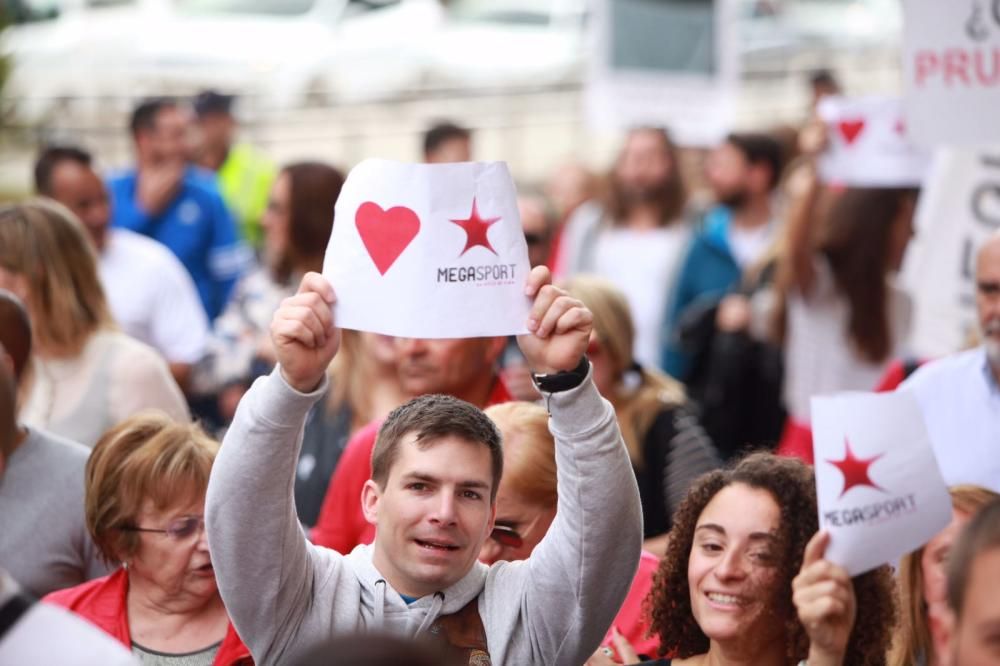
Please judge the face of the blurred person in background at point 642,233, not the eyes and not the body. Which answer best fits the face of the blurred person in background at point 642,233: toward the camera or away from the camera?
toward the camera

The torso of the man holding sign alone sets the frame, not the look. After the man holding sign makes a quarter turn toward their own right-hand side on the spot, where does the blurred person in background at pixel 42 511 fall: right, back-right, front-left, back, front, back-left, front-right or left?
front-right

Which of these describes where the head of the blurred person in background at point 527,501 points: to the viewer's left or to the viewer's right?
to the viewer's left

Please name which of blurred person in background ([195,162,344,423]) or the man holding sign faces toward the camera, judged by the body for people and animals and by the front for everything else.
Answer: the man holding sign

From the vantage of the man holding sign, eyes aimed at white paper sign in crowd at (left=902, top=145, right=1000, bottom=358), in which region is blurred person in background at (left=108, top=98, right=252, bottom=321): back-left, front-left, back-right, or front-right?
front-left

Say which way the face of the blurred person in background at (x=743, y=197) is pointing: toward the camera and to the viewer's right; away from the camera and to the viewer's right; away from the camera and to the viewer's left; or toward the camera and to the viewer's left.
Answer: toward the camera and to the viewer's left

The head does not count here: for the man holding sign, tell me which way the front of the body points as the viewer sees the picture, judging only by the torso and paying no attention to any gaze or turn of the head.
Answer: toward the camera

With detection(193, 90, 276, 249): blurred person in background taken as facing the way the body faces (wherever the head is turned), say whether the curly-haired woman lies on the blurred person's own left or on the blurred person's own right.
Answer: on the blurred person's own left

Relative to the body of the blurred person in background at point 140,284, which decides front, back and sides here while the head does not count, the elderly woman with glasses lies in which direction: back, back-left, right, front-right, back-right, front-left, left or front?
front-right

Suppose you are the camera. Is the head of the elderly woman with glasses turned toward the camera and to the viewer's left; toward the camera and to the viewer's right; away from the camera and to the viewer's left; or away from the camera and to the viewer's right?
toward the camera and to the viewer's right

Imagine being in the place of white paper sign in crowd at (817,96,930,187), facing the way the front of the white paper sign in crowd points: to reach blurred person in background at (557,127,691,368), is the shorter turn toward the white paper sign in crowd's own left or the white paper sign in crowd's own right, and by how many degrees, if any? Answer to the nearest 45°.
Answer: approximately 135° to the white paper sign in crowd's own right

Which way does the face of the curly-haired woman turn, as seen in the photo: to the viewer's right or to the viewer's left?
to the viewer's left

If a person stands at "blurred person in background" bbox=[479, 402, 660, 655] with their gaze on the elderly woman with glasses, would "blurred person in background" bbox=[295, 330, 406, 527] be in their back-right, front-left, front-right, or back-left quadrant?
front-right

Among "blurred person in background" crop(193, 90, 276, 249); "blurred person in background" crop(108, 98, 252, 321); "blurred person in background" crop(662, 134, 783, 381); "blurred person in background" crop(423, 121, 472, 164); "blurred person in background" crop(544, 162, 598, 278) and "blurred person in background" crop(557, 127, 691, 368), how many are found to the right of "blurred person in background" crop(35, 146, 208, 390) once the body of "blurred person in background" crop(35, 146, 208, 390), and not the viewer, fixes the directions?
0

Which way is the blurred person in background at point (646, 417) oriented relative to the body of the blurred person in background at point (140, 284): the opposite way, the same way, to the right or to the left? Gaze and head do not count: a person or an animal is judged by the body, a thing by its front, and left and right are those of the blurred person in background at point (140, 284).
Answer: to the right

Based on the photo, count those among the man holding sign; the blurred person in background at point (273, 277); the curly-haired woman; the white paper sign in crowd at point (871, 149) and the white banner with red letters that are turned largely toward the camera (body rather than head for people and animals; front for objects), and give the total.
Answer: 4

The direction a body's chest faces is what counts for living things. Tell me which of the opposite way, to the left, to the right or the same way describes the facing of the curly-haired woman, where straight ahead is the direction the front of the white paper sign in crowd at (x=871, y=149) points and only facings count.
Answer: the same way

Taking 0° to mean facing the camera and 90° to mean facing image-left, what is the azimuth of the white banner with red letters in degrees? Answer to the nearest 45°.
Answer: approximately 0°
